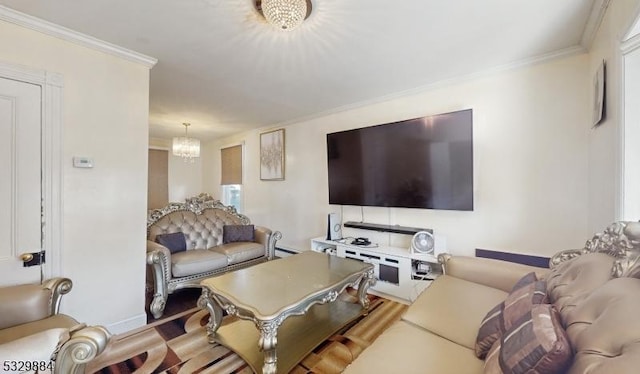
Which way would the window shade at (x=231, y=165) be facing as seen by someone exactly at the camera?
facing the viewer and to the left of the viewer

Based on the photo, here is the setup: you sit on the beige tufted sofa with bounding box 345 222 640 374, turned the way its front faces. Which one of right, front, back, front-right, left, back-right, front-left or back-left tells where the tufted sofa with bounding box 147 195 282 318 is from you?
front

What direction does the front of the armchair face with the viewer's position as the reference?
facing to the right of the viewer

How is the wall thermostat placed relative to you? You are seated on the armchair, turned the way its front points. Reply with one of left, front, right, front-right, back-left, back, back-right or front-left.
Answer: left

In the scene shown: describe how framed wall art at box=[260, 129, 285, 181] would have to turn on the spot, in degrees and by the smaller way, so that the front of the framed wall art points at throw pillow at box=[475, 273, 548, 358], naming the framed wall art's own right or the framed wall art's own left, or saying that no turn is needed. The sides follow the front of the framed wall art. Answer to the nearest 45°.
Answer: approximately 45° to the framed wall art's own left

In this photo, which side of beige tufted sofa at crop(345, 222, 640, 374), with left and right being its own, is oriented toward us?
left

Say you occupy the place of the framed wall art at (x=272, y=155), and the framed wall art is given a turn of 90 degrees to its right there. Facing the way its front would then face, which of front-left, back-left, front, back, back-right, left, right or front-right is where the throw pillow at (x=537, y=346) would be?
back-left

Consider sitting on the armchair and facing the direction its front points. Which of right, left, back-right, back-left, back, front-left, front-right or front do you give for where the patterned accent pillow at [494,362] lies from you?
front-right

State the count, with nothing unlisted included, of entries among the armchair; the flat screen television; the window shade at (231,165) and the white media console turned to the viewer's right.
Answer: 1
